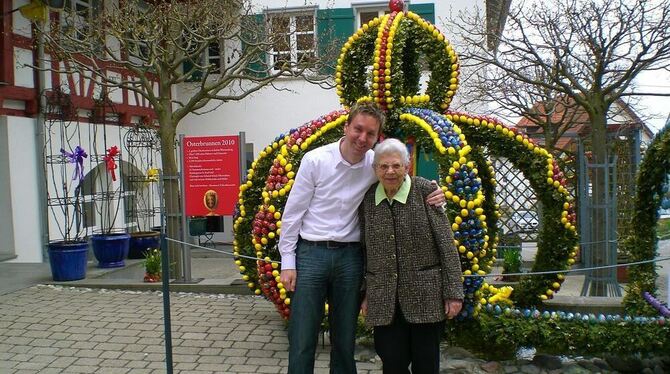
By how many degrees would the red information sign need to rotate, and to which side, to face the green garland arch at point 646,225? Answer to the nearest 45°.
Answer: approximately 45° to its left

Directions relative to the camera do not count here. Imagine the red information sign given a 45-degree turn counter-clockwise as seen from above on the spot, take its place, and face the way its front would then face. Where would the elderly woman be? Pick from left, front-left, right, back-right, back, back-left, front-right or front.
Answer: front-right

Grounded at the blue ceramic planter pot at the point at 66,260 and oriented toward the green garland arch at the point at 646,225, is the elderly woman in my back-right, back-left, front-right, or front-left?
front-right

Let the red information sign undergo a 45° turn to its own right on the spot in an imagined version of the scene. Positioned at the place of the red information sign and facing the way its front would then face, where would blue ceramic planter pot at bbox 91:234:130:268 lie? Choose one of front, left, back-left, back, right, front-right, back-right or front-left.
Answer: right

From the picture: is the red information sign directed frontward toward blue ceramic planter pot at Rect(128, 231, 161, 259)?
no

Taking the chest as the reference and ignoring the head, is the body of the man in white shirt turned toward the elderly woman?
no

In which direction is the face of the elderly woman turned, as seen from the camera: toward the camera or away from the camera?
toward the camera

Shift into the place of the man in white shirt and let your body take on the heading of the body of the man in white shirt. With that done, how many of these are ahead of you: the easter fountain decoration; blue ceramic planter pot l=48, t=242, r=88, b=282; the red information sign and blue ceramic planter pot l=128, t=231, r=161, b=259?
0

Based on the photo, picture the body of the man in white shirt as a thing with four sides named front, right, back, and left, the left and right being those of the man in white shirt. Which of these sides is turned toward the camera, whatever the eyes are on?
front

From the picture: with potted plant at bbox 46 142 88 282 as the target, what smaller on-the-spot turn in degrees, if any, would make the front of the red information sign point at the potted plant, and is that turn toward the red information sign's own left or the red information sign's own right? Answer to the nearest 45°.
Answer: approximately 135° to the red information sign's own right

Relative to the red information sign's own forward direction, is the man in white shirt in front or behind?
in front

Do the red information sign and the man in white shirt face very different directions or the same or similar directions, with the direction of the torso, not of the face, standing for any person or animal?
same or similar directions

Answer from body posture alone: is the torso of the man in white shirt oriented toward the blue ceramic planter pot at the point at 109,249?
no

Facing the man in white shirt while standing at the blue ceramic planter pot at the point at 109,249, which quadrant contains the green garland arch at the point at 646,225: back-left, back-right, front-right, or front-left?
front-left

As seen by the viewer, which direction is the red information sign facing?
toward the camera

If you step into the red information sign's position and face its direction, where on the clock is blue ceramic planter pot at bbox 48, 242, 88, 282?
The blue ceramic planter pot is roughly at 4 o'clock from the red information sign.

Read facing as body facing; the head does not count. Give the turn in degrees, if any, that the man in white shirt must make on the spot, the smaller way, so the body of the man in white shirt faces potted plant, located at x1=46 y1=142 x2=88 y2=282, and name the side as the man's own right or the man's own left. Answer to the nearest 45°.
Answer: approximately 135° to the man's own right

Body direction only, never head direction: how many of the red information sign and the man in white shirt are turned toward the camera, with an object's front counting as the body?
2

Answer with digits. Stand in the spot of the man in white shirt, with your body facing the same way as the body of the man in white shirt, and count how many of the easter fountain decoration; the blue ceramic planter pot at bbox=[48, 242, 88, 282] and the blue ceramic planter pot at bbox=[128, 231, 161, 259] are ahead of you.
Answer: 0

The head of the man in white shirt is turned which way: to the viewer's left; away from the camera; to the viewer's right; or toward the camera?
toward the camera
